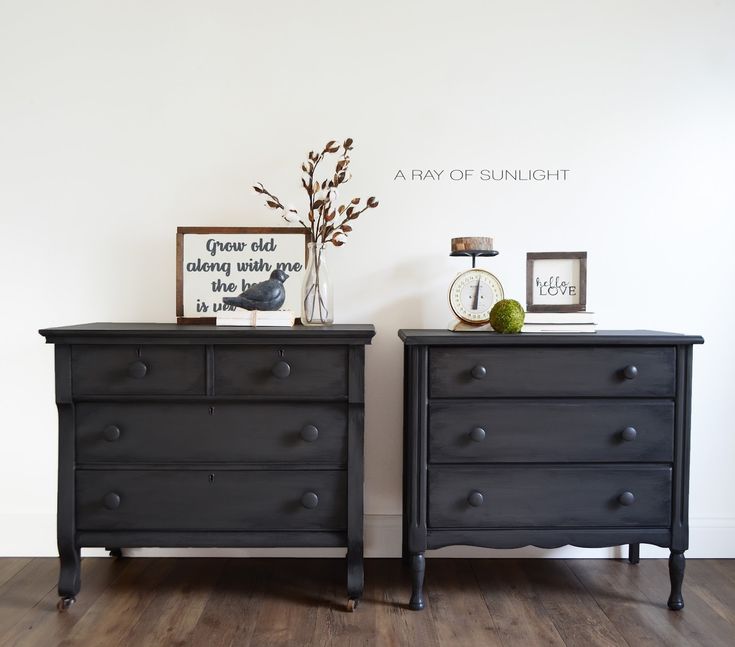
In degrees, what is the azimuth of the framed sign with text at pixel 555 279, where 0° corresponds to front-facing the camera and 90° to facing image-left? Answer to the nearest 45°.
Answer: approximately 0°

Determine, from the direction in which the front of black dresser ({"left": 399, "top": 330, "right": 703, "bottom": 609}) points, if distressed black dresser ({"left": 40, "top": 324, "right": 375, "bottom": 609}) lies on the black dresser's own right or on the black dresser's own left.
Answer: on the black dresser's own right

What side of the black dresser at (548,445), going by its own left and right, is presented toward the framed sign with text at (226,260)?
right

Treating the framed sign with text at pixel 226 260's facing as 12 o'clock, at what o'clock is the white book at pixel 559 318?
The white book is roughly at 10 o'clock from the framed sign with text.

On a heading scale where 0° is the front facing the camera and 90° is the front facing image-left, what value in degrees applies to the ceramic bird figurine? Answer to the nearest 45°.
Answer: approximately 270°
